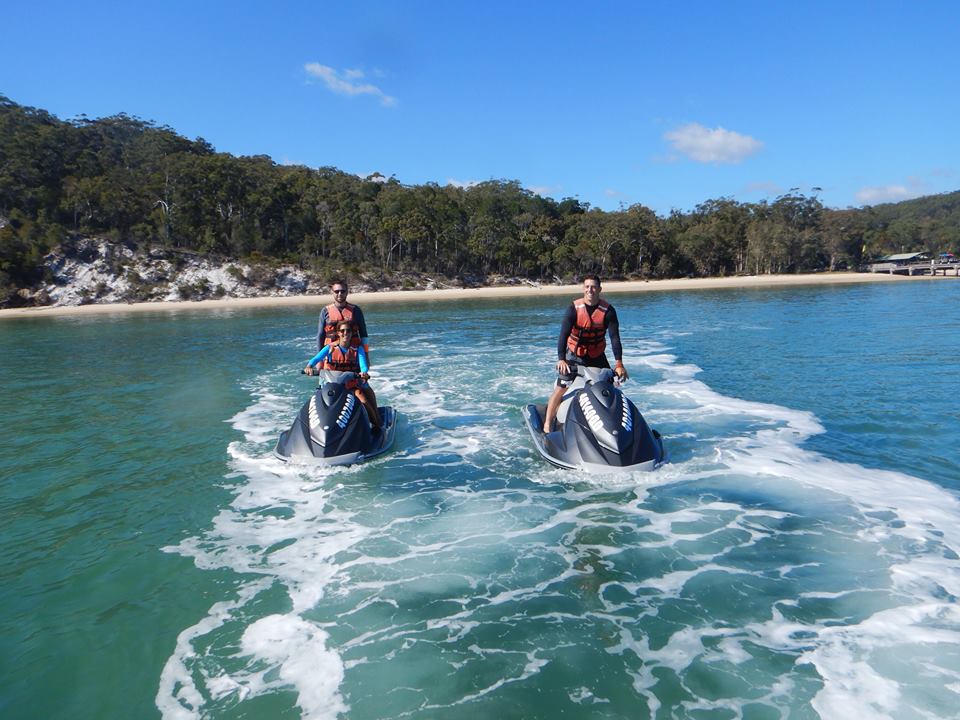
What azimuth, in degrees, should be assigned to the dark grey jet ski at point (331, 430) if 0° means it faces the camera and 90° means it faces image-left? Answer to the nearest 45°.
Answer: approximately 0°

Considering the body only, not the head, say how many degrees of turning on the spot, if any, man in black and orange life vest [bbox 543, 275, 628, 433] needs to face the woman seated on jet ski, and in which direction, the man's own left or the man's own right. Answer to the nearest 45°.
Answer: approximately 90° to the man's own right
